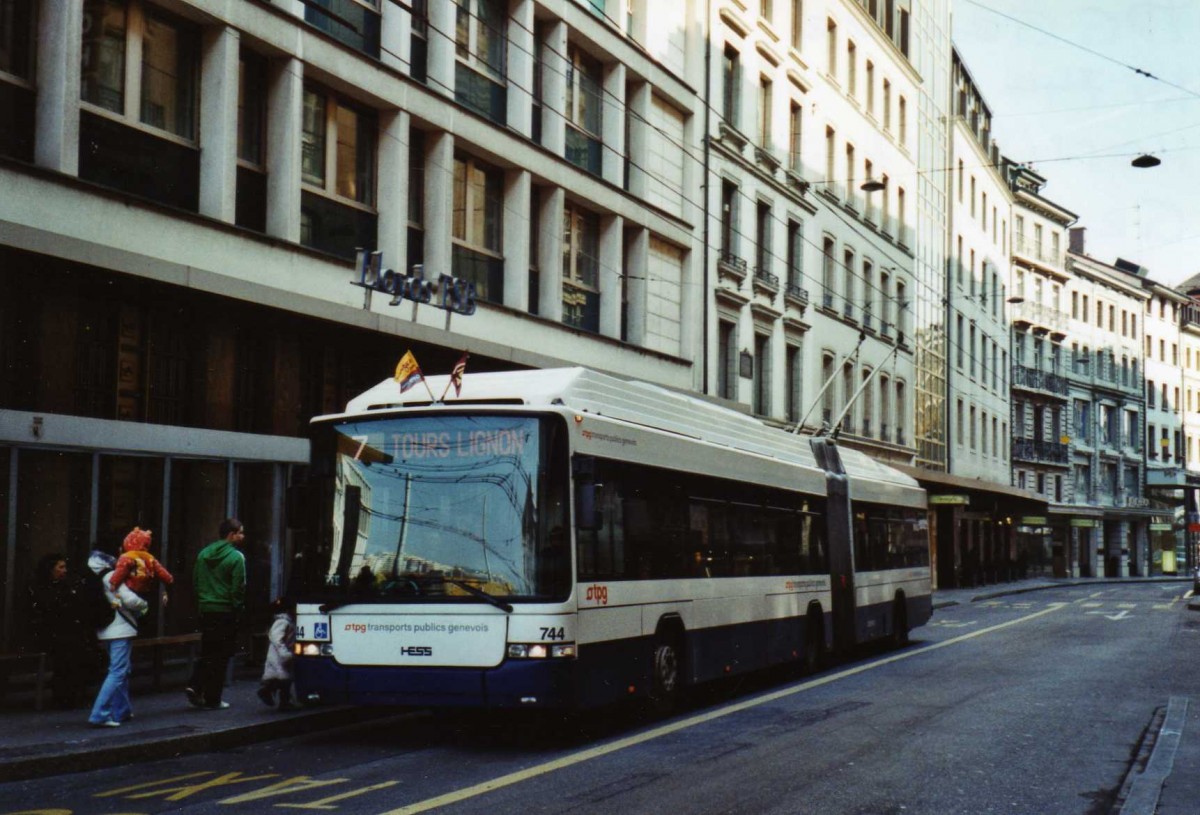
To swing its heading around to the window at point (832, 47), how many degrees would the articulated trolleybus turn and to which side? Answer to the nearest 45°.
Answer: approximately 135° to its right

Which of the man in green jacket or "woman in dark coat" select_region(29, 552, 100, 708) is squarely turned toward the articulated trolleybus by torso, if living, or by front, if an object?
the woman in dark coat

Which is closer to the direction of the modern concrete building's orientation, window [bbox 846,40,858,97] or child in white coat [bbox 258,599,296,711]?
the child in white coat

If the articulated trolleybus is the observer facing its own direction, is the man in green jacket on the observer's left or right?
on its right

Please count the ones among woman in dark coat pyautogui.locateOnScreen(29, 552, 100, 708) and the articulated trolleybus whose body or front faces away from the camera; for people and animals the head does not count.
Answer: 0

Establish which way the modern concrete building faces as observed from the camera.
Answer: facing the viewer and to the right of the viewer

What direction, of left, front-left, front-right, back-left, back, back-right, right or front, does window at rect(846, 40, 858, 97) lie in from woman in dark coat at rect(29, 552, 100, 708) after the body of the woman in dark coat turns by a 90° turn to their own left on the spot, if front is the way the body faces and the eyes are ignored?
front

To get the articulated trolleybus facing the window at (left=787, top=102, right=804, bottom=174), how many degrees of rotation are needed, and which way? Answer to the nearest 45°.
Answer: approximately 135° to its right

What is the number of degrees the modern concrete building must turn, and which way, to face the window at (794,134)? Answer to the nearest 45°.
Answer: approximately 90° to its left

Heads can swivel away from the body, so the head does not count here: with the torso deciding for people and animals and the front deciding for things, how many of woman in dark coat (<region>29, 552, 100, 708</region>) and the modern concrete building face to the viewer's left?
0

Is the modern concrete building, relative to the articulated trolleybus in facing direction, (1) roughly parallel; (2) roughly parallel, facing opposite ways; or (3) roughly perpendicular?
roughly perpendicular
